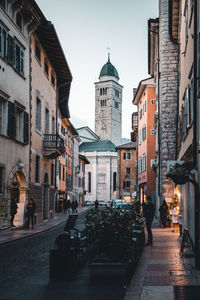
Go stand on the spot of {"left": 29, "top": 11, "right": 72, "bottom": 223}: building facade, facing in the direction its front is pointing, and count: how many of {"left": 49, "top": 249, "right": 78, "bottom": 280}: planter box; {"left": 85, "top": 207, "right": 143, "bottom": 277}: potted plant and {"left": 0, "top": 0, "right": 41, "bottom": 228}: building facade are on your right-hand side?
3

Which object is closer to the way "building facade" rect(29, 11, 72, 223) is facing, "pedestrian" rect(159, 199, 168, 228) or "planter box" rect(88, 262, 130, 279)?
the pedestrian

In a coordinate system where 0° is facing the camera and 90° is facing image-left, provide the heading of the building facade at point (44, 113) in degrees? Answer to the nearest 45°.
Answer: approximately 270°

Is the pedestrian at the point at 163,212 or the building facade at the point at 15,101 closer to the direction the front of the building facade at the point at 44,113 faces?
the pedestrian

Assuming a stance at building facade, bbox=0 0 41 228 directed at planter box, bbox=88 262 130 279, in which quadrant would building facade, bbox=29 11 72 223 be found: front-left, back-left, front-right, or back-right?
back-left

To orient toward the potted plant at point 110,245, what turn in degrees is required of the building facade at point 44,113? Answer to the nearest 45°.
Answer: approximately 90° to its right

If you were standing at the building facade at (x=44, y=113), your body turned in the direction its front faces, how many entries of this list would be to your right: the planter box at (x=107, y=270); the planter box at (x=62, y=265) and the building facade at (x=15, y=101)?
3

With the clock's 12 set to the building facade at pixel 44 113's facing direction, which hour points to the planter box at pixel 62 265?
The planter box is roughly at 3 o'clock from the building facade.

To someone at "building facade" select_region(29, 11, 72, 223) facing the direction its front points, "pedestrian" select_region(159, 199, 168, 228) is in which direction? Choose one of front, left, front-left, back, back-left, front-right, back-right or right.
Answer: front-right

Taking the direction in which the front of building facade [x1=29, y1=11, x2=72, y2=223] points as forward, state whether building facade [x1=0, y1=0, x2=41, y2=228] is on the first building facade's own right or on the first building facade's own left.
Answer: on the first building facade's own right

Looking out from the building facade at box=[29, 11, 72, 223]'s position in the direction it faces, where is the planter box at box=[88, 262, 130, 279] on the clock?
The planter box is roughly at 3 o'clock from the building facade.

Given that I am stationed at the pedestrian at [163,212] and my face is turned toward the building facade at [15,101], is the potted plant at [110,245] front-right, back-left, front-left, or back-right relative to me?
front-left
